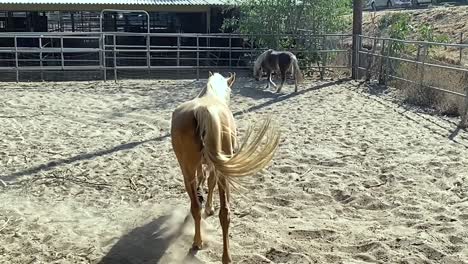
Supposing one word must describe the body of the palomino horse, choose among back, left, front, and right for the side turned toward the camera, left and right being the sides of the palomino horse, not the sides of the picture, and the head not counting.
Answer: back

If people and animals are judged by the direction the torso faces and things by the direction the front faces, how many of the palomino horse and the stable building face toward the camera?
1

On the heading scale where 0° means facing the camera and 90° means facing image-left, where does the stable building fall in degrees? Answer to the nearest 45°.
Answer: approximately 0°

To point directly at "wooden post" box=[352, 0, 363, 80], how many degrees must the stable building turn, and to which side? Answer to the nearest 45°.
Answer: approximately 45° to its left

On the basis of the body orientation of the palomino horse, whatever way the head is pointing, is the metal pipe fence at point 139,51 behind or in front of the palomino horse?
in front

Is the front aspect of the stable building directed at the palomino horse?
yes

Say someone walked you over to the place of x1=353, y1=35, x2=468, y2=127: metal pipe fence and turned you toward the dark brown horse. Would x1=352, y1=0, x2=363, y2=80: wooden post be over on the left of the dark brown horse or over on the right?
right

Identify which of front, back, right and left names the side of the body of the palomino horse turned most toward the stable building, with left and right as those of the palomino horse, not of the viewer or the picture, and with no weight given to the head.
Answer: front

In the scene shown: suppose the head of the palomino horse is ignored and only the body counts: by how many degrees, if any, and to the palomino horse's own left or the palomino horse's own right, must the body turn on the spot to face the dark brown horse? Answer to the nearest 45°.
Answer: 0° — it already faces it

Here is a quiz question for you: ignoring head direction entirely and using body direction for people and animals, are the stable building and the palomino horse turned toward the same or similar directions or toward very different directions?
very different directions

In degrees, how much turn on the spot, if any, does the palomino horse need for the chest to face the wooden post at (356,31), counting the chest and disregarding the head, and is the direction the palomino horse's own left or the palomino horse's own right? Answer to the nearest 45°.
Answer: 0° — it already faces it
